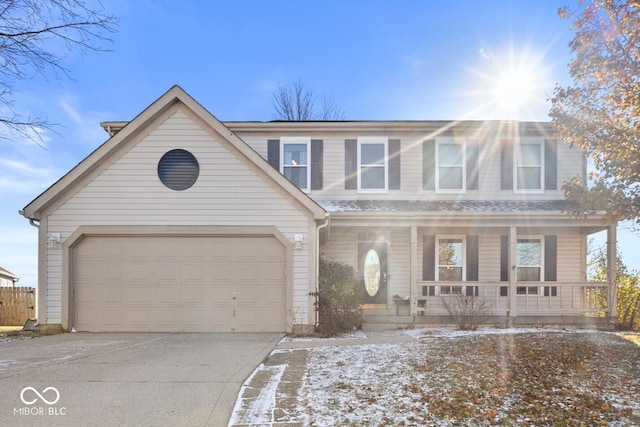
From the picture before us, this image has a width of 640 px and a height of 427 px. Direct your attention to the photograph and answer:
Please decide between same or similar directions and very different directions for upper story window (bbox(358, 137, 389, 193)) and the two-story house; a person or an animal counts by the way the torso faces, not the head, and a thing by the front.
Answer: same or similar directions

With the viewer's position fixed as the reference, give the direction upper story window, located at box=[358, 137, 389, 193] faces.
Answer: facing the viewer

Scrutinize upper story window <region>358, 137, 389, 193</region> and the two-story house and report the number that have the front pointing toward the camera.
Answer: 2

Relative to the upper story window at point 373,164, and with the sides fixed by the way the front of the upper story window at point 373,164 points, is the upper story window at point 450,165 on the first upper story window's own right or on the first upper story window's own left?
on the first upper story window's own left

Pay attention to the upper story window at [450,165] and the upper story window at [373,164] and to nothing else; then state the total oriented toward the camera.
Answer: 2

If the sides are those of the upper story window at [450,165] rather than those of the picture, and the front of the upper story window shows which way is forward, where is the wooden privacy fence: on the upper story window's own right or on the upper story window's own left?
on the upper story window's own right

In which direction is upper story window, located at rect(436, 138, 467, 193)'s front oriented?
toward the camera
